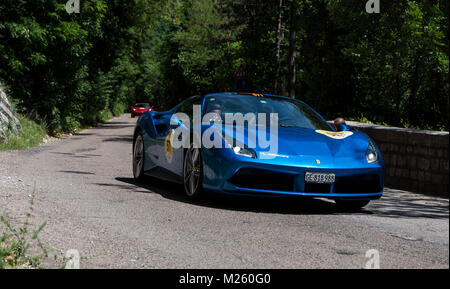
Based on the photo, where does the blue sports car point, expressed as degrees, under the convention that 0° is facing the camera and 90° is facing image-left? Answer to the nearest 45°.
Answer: approximately 315°
